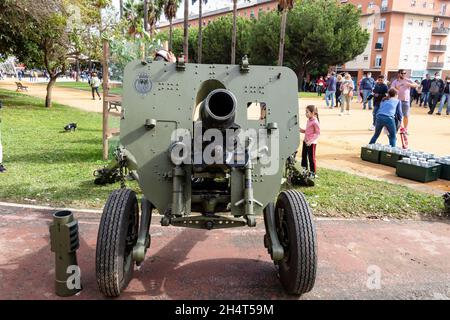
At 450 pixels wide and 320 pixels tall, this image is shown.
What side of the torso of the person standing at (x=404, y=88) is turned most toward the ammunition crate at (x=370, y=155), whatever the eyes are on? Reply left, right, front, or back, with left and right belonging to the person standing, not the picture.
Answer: front

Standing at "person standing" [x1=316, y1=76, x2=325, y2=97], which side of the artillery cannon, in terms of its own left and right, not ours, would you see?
back

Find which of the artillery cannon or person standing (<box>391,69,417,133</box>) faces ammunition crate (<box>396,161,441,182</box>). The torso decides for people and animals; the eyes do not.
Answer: the person standing

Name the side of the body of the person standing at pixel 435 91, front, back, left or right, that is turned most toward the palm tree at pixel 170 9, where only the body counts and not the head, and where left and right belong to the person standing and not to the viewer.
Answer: right

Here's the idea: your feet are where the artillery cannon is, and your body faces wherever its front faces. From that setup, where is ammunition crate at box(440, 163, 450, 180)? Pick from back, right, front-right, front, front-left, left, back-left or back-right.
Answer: back-left

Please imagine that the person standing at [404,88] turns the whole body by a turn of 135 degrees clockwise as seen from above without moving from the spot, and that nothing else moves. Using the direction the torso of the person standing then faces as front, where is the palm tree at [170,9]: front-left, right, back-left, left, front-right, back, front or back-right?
front

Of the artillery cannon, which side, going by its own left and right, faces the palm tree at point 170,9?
back

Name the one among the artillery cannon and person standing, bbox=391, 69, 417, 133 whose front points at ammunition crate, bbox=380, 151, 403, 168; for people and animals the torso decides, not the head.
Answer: the person standing

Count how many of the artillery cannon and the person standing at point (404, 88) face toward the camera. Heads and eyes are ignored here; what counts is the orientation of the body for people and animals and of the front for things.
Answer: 2

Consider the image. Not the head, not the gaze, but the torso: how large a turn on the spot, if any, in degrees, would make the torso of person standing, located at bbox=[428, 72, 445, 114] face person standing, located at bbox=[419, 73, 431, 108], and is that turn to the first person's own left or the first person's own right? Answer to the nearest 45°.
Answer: approximately 135° to the first person's own right

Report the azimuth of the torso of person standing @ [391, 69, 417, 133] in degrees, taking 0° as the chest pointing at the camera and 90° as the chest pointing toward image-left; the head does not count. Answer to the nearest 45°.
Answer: approximately 0°

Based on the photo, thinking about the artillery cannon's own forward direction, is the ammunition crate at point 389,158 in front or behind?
behind
